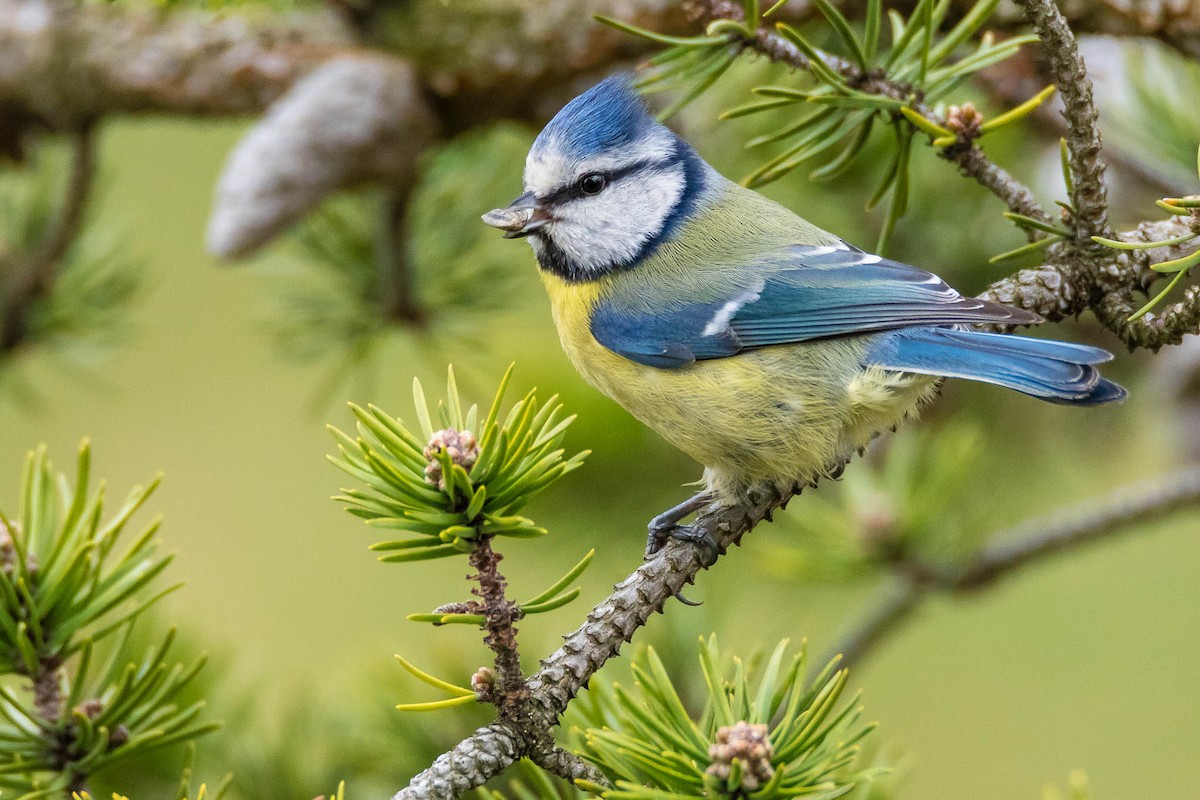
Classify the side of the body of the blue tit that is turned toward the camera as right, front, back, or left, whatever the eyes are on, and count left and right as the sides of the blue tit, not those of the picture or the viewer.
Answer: left
